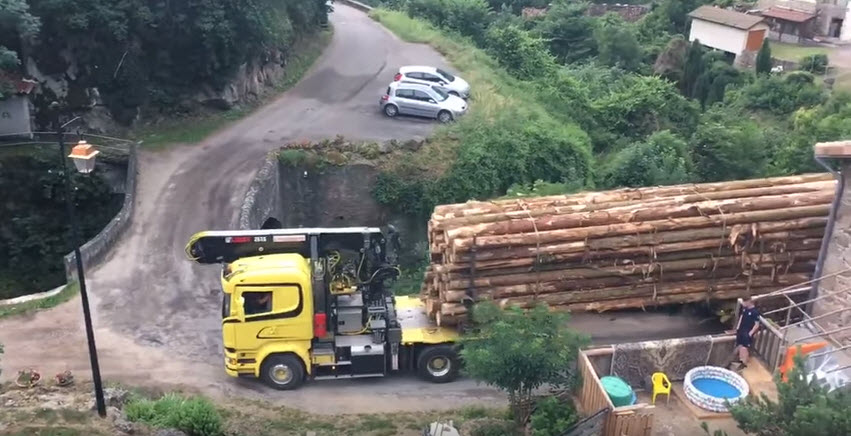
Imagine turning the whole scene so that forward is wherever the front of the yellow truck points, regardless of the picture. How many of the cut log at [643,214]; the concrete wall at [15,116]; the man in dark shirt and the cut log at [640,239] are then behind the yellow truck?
3

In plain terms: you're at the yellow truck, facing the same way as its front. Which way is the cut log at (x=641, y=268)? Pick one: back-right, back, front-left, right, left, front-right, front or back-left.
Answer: back

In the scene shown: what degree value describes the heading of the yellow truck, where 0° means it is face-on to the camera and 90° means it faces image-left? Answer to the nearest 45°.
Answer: approximately 90°

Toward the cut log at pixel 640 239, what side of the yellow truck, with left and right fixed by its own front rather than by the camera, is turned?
back

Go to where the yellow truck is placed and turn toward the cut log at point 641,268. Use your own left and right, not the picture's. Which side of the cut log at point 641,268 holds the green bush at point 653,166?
left

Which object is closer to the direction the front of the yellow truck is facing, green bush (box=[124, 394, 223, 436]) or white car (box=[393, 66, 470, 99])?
the green bush

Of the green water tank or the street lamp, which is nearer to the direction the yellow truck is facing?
the street lamp

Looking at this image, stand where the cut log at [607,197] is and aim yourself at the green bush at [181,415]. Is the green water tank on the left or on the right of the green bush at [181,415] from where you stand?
left

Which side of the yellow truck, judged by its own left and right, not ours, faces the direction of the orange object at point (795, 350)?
back

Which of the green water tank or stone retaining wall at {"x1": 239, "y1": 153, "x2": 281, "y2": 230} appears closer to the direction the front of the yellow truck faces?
the stone retaining wall

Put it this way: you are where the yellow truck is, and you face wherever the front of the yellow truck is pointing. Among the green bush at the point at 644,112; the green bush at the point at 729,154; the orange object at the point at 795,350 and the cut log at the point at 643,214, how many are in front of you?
0

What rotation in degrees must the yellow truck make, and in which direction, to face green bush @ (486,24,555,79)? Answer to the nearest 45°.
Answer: approximately 90° to its right

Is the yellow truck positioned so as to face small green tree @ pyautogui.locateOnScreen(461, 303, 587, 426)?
no

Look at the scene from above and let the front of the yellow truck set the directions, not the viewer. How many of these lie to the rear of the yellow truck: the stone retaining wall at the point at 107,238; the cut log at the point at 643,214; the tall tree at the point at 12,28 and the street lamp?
1

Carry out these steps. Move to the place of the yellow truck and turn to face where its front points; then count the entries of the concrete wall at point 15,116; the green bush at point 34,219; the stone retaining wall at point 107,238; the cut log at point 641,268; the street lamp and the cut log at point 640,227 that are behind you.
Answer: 2

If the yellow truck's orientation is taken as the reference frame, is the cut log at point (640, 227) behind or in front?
behind

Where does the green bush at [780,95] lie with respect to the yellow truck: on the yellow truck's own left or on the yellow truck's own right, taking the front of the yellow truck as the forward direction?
on the yellow truck's own right

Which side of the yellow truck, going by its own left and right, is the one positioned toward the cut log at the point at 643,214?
back

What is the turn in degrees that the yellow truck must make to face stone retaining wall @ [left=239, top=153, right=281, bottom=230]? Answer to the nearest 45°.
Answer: approximately 90° to its right

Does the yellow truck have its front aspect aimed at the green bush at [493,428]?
no

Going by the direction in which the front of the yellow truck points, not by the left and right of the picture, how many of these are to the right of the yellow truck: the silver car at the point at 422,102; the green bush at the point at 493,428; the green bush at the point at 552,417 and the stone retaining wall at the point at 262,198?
2

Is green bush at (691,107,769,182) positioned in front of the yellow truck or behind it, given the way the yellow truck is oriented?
behind
